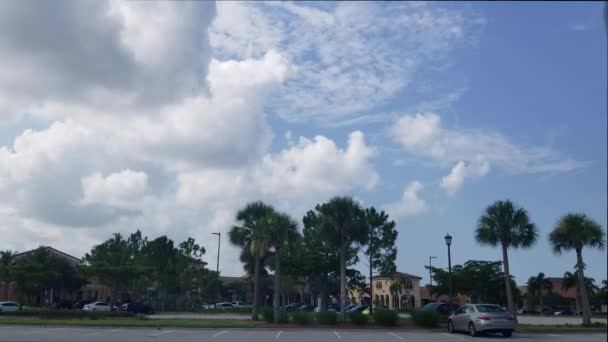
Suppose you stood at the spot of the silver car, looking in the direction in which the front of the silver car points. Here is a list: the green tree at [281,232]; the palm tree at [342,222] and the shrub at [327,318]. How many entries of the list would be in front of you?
3

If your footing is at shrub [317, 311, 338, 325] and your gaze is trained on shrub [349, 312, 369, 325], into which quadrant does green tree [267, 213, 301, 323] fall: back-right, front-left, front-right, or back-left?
back-left

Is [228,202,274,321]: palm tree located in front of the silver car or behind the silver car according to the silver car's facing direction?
in front

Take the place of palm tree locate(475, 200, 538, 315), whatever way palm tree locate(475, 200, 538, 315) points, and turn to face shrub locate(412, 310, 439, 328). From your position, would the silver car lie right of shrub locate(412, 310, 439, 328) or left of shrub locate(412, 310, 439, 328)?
left

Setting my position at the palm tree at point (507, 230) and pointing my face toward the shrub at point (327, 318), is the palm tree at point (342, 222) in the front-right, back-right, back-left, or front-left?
front-right

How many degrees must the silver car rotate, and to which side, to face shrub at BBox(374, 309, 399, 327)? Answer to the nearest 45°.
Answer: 0° — it already faces it

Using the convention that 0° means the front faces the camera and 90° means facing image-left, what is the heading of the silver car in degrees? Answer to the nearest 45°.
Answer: approximately 135°

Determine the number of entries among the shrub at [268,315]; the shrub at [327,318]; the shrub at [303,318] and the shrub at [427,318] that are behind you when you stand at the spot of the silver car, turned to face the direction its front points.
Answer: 0

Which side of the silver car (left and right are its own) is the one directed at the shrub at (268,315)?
left

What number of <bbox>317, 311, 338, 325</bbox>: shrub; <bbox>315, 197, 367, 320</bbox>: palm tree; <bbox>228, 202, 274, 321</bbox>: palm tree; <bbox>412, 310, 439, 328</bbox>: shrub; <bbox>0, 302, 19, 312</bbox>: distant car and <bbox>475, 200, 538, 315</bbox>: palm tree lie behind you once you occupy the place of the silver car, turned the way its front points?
0

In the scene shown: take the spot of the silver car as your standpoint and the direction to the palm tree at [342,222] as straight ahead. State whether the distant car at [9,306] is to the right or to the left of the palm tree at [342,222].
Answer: left

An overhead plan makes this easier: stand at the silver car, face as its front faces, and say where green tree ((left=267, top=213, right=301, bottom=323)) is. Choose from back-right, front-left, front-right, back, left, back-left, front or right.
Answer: front

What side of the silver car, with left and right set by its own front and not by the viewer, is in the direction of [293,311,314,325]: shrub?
front

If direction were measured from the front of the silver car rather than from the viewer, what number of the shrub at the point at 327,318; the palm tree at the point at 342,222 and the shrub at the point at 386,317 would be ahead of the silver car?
3

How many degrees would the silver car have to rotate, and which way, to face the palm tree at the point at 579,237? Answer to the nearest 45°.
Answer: approximately 90° to its right

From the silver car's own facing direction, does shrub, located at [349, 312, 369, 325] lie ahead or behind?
ahead

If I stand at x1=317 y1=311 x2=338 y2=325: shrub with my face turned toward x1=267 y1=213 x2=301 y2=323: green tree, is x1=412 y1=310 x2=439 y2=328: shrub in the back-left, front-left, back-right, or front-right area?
back-right

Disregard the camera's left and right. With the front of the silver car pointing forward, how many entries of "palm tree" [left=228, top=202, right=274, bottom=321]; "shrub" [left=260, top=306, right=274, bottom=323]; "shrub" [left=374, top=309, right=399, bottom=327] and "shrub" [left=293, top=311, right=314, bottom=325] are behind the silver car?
0
